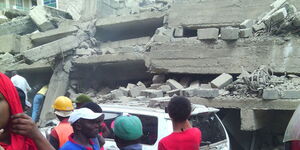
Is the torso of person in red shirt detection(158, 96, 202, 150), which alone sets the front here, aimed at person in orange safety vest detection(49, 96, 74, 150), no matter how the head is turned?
no

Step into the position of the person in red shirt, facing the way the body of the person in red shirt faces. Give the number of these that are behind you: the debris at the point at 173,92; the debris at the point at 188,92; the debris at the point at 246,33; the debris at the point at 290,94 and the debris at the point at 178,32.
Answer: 0

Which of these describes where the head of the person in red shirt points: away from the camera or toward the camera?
away from the camera

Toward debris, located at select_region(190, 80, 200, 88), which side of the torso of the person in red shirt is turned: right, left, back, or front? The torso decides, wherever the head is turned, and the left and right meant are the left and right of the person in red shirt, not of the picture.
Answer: front

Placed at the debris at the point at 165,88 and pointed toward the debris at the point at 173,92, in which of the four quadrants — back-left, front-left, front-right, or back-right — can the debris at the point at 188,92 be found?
front-left

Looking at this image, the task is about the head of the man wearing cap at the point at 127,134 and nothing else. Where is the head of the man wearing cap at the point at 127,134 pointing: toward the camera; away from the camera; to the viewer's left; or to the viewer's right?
away from the camera

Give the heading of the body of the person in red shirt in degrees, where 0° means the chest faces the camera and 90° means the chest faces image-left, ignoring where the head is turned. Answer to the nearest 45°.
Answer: approximately 180°

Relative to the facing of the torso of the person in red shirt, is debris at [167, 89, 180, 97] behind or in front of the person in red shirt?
in front

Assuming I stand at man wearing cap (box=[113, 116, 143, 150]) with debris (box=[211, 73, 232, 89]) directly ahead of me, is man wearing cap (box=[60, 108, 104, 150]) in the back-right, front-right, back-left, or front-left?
back-left

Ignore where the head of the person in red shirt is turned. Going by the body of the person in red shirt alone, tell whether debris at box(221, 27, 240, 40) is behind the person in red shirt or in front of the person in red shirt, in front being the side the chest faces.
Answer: in front

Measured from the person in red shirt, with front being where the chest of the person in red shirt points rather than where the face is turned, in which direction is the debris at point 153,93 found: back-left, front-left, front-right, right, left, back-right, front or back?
front

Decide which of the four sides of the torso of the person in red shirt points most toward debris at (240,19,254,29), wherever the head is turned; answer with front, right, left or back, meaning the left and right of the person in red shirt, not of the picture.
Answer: front

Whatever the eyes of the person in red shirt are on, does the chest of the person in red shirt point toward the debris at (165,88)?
yes

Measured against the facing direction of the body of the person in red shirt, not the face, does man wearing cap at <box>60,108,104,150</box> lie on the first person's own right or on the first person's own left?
on the first person's own left

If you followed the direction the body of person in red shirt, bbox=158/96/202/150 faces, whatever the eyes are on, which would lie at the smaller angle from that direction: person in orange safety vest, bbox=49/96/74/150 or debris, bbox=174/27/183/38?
the debris

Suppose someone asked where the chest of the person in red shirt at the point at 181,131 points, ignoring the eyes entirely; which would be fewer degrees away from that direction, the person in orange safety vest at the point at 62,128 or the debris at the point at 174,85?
the debris

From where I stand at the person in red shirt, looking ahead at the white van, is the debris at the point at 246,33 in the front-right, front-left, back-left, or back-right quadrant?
front-right

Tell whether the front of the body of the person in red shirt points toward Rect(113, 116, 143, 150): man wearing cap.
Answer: no

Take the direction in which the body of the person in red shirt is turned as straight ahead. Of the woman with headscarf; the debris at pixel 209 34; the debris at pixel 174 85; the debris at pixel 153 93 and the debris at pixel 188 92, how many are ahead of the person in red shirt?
4
